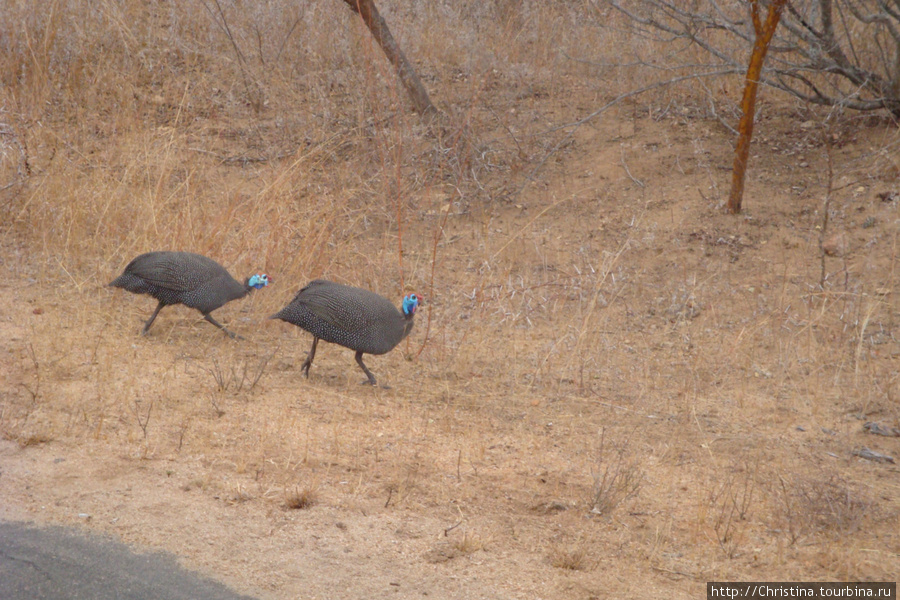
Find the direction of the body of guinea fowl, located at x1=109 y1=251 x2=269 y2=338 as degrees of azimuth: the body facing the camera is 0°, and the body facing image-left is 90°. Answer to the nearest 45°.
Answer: approximately 270°

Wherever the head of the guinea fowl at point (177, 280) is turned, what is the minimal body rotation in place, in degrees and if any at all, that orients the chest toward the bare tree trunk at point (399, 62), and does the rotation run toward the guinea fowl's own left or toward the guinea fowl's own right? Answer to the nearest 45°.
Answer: approximately 45° to the guinea fowl's own left

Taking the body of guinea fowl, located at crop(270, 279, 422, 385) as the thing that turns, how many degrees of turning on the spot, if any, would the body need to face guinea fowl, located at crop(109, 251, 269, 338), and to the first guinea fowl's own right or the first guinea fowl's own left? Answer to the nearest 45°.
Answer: approximately 135° to the first guinea fowl's own left

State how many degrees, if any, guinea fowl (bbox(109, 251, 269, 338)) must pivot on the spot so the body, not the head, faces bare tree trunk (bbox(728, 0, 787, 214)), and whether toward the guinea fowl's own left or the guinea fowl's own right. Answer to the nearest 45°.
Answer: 0° — it already faces it

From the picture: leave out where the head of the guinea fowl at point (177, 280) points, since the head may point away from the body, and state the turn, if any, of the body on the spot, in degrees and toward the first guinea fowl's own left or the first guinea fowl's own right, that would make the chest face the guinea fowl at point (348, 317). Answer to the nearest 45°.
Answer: approximately 45° to the first guinea fowl's own right

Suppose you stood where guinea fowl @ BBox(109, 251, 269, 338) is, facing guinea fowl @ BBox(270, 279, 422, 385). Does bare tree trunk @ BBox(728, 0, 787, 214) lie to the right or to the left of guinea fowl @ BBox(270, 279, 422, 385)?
left

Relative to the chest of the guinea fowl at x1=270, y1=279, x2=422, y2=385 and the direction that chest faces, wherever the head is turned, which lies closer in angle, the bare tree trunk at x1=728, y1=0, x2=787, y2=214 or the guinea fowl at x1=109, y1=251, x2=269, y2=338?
the bare tree trunk

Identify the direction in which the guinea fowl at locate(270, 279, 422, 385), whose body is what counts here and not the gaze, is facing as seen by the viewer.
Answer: to the viewer's right

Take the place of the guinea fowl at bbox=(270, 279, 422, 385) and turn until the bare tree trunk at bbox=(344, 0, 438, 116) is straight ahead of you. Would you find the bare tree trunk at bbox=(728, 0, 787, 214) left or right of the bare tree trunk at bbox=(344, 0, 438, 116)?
right

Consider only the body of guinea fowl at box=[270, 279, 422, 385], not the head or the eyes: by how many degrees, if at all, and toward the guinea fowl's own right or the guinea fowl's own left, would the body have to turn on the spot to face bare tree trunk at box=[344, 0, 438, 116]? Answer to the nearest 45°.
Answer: approximately 90° to the guinea fowl's own left
